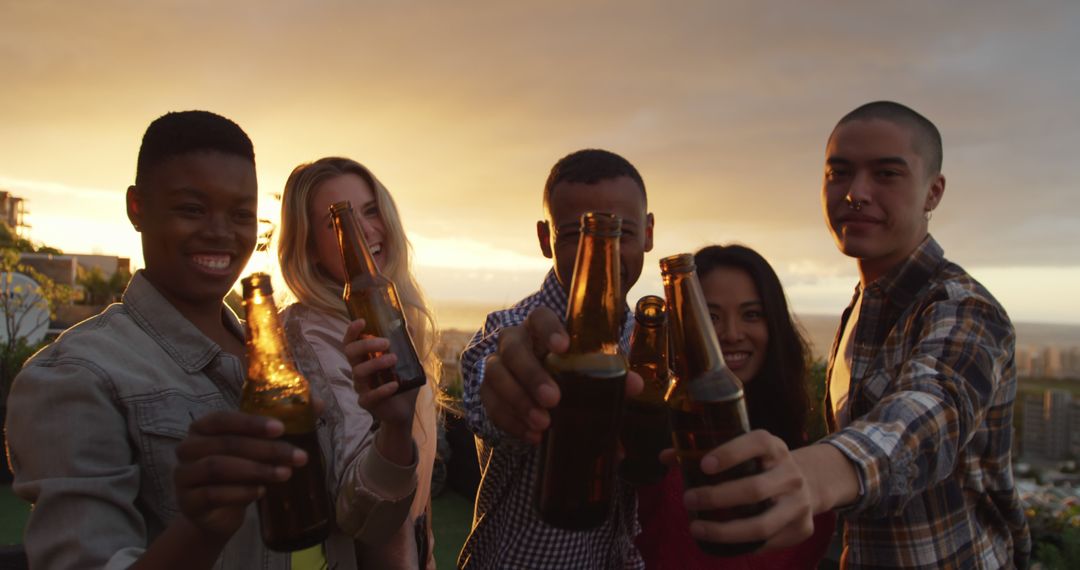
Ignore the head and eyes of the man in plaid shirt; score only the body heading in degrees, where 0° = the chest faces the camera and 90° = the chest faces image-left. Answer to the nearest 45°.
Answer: approximately 45°

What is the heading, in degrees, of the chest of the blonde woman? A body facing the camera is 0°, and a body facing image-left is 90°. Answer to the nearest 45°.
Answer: approximately 315°

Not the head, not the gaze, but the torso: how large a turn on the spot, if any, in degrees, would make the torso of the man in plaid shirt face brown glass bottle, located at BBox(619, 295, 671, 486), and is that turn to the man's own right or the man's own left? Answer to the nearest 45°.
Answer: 0° — they already face it

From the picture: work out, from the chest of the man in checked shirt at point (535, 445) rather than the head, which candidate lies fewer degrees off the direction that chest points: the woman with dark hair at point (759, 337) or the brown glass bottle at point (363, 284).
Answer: the brown glass bottle

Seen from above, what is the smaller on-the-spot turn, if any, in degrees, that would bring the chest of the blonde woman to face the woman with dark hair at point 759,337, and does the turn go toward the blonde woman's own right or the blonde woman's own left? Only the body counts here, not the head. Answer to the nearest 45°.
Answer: approximately 45° to the blonde woman's own left
